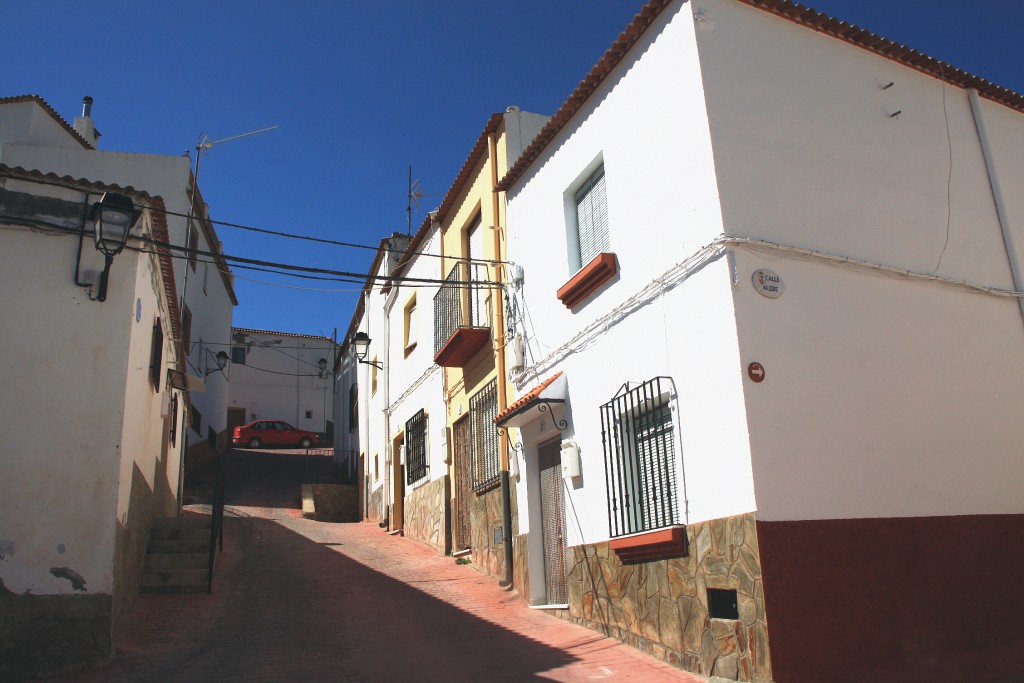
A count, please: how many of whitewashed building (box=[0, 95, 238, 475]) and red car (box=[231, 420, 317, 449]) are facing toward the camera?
0

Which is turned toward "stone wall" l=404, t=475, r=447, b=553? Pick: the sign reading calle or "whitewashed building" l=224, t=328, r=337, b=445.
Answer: the whitewashed building

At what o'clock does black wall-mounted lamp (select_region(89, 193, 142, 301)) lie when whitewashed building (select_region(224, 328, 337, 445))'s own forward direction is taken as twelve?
The black wall-mounted lamp is roughly at 12 o'clock from the whitewashed building.

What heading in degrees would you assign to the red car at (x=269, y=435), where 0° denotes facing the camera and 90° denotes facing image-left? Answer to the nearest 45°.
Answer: approximately 270°

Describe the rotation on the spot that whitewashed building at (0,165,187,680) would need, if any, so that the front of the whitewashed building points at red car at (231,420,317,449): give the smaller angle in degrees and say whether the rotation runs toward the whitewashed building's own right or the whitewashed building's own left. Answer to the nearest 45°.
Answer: approximately 90° to the whitewashed building's own left

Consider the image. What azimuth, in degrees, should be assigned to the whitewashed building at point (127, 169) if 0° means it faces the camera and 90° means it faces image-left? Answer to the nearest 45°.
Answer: approximately 270°

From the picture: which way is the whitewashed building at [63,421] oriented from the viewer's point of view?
to the viewer's right

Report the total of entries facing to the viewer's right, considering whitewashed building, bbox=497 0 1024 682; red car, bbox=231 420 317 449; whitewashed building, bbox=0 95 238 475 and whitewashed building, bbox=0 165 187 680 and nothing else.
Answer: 3

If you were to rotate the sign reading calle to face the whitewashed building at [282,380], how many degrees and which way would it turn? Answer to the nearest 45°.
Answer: approximately 180°

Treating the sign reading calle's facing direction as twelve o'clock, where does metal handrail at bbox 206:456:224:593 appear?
The metal handrail is roughly at 5 o'clock from the sign reading calle.

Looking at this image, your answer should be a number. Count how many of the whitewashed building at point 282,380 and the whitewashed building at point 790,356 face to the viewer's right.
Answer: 0

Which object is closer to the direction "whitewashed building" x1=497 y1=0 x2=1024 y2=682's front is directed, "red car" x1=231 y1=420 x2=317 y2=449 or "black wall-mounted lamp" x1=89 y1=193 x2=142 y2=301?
the black wall-mounted lamp

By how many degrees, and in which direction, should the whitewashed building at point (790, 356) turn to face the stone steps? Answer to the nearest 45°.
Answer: approximately 45° to its right

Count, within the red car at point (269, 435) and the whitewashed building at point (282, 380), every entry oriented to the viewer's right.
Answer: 1
